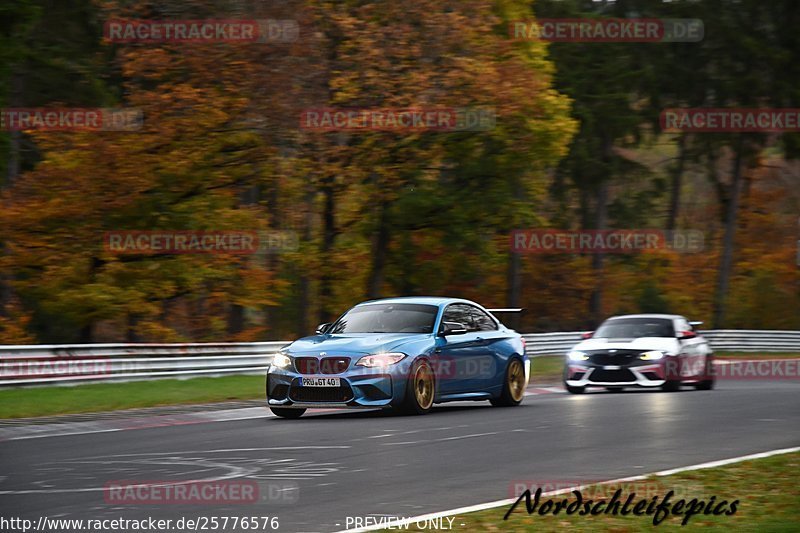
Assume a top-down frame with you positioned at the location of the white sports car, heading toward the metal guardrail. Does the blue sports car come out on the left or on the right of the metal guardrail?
left

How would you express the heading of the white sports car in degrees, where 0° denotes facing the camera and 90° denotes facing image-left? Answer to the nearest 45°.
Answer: approximately 45°

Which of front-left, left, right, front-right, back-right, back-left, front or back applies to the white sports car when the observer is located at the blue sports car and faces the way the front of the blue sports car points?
back

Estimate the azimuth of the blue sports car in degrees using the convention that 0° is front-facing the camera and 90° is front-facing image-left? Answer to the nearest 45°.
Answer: approximately 45°

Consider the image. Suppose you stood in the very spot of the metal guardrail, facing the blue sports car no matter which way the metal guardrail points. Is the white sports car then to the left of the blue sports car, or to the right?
left
